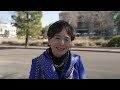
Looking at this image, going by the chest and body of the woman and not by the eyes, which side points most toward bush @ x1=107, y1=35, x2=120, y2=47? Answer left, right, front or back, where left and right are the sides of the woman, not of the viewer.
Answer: back

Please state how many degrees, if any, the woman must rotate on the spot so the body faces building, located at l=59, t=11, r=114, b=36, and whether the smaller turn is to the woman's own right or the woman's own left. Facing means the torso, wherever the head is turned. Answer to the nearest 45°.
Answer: approximately 180°

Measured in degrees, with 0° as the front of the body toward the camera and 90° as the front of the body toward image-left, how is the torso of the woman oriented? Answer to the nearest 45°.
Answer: approximately 0°

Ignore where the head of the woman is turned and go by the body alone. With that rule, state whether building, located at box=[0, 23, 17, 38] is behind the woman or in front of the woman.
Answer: behind
